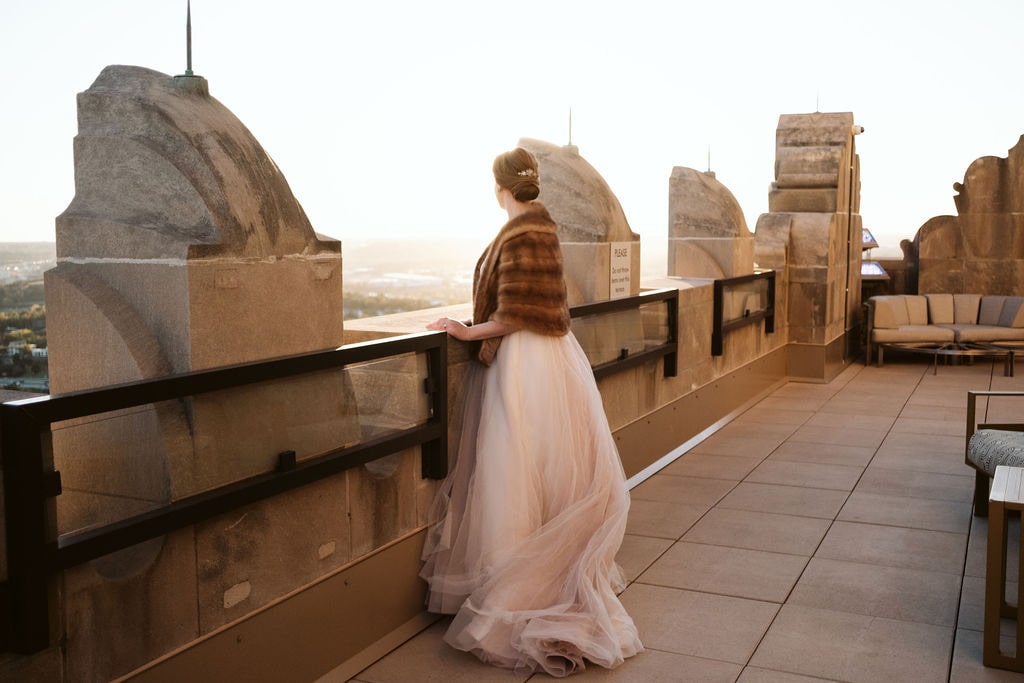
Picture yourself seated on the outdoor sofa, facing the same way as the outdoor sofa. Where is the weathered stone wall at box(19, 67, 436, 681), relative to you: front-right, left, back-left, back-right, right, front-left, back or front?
front

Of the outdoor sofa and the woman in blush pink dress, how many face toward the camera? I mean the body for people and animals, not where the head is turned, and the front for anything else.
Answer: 1

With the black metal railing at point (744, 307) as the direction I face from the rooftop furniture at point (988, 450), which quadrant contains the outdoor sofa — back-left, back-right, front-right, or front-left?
front-right

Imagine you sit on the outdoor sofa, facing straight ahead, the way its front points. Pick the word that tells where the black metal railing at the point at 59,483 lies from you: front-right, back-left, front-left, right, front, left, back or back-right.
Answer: front

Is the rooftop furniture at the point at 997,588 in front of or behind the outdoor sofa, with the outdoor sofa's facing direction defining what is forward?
in front

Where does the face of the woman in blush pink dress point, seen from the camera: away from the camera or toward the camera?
away from the camera

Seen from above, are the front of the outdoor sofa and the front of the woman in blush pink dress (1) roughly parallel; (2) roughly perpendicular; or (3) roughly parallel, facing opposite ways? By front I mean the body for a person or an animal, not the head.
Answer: roughly perpendicular

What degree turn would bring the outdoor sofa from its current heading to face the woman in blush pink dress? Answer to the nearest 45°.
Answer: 0° — it already faces them

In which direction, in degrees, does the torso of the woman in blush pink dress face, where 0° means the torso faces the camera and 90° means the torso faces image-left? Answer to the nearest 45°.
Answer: approximately 135°

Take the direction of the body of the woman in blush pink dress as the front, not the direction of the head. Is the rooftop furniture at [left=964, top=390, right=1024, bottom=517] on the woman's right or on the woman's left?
on the woman's right

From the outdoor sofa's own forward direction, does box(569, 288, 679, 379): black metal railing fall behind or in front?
in front

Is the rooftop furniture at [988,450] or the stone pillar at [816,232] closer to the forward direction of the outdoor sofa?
the rooftop furniture

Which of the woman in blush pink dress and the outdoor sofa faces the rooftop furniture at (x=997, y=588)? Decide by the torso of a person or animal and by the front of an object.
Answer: the outdoor sofa

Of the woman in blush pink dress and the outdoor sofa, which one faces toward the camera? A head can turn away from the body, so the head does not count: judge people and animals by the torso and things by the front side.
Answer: the outdoor sofa

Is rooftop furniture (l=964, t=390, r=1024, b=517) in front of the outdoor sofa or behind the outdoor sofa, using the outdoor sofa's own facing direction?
in front

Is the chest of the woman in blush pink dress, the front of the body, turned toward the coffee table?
no

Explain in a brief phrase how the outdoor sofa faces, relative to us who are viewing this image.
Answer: facing the viewer
